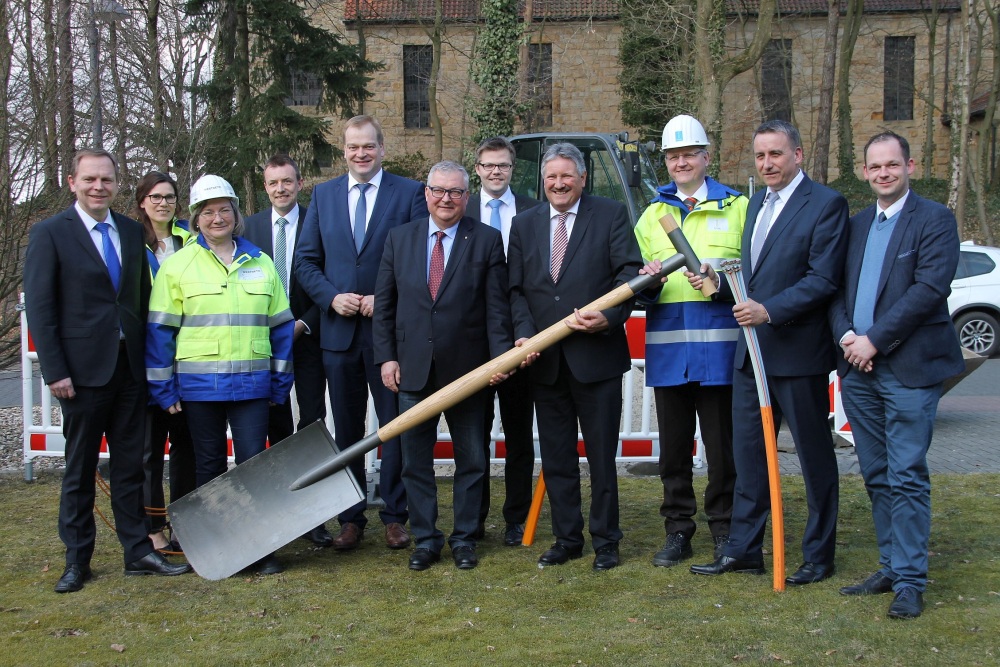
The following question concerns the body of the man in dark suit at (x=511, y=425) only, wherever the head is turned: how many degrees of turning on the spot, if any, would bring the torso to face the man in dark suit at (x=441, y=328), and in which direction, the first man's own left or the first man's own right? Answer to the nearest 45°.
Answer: approximately 45° to the first man's own right

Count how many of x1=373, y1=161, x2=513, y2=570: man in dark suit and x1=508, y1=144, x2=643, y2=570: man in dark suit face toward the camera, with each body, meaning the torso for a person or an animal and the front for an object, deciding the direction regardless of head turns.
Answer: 2

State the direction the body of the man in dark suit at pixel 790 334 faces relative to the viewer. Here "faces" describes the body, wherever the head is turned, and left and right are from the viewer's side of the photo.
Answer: facing the viewer and to the left of the viewer

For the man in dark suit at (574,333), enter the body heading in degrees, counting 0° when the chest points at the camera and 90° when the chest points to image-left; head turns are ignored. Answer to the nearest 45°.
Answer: approximately 0°

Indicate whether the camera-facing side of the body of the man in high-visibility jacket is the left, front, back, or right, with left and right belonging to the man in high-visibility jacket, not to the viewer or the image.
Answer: front

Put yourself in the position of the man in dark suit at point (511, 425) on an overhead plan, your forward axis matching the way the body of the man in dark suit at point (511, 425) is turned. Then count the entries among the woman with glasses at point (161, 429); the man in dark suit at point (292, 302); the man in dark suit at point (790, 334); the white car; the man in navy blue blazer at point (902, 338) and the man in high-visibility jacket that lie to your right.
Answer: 2

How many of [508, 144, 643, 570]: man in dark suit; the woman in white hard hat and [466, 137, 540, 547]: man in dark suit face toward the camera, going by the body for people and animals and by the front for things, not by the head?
3

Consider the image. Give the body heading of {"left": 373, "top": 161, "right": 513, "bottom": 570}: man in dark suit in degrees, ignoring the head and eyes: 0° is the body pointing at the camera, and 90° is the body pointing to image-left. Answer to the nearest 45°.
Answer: approximately 0°

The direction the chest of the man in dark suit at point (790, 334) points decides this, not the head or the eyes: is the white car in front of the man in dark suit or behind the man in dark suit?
behind

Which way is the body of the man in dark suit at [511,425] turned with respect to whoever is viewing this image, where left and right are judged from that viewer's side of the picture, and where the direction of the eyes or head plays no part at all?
facing the viewer

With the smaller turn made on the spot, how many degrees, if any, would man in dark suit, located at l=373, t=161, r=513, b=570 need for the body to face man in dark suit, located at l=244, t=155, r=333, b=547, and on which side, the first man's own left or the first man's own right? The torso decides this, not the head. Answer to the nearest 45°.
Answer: approximately 135° to the first man's own right
